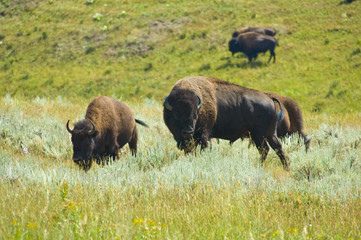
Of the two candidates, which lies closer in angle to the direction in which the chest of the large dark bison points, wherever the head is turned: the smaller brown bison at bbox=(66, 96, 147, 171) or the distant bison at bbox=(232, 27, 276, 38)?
the smaller brown bison

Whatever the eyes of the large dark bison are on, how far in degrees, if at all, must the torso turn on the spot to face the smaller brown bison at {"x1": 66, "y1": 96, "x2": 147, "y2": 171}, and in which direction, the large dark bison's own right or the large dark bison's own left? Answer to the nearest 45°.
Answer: approximately 45° to the large dark bison's own right

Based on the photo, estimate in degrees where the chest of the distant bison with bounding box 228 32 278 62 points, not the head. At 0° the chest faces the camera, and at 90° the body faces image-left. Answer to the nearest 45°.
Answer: approximately 90°

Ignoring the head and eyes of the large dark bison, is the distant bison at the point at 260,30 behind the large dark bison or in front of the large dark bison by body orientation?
behind

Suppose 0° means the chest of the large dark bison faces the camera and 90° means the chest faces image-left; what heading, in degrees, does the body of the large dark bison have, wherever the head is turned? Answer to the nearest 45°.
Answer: approximately 45°

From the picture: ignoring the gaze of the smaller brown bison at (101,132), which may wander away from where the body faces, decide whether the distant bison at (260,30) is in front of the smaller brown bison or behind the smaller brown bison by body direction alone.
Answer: behind

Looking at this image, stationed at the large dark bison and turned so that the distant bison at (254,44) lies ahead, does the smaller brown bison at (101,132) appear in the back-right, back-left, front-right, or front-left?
back-left

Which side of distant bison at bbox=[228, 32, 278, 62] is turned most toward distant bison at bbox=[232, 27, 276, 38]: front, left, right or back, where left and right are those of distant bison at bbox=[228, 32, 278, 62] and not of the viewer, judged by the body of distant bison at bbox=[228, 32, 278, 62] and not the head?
right

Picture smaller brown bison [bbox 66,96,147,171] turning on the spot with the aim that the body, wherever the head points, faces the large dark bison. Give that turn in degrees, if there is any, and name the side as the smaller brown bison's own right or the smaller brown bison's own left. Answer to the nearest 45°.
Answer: approximately 135° to the smaller brown bison's own left
